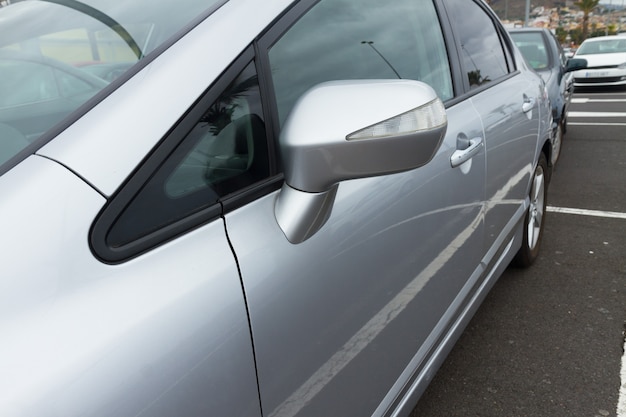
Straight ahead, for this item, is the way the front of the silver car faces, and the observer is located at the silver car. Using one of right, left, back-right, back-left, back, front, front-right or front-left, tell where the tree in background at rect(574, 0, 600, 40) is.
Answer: back

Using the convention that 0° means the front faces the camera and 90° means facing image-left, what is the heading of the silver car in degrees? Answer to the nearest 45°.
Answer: approximately 45°

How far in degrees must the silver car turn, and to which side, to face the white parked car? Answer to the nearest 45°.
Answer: approximately 180°

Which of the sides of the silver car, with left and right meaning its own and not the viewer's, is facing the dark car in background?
back

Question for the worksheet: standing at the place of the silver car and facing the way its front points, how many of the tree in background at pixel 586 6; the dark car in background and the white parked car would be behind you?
3
